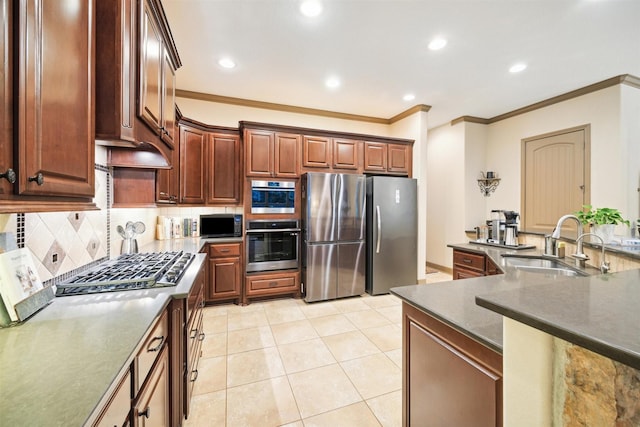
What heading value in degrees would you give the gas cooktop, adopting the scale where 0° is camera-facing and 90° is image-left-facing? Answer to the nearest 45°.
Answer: approximately 270°

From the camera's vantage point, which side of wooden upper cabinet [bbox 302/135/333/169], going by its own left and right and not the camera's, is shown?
front

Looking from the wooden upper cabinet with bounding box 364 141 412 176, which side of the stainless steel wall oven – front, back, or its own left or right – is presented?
left

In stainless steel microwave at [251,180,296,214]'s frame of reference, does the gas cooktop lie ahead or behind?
ahead

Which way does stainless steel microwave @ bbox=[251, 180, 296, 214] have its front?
toward the camera

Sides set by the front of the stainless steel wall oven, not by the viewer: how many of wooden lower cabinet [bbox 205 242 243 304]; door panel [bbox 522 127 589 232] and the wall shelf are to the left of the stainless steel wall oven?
2

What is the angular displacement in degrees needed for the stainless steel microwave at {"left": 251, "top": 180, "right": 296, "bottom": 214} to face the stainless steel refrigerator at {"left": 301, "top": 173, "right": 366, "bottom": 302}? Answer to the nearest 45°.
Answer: approximately 90° to its left

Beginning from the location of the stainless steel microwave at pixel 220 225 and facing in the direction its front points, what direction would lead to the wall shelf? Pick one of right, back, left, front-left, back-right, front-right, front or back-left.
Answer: left

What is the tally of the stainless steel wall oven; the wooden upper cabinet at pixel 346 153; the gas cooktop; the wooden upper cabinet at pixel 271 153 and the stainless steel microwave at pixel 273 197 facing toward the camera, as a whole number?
4

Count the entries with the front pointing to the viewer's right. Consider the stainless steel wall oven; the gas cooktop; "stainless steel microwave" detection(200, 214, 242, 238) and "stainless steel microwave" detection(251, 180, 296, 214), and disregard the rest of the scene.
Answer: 1

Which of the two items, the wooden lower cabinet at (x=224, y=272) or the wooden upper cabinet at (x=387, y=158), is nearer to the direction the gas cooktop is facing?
the wooden upper cabinet
